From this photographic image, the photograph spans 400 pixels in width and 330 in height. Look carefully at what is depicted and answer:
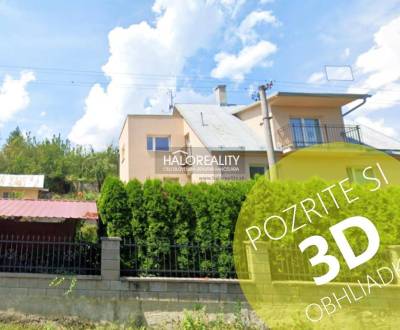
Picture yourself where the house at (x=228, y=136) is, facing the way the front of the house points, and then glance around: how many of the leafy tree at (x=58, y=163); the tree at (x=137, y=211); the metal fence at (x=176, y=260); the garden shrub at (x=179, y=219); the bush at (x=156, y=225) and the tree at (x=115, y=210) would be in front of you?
5

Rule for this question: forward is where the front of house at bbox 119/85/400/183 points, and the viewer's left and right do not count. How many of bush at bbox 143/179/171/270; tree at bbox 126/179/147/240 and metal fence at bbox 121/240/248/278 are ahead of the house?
3

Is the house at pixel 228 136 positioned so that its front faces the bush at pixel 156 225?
yes

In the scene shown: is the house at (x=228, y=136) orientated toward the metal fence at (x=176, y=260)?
yes

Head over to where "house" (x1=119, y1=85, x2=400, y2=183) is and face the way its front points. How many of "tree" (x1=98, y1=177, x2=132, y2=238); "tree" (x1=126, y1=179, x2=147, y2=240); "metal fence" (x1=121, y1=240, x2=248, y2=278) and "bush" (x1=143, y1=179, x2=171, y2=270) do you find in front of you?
4

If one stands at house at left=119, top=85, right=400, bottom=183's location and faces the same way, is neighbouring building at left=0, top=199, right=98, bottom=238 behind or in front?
in front

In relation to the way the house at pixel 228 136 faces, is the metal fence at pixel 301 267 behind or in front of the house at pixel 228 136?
in front

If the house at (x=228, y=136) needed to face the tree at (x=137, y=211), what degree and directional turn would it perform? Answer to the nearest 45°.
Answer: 0° — it already faces it

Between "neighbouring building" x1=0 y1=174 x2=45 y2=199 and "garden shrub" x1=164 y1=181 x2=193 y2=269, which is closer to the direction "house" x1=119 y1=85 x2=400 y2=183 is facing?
the garden shrub

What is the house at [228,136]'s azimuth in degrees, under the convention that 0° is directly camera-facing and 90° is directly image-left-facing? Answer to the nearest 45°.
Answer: approximately 0°

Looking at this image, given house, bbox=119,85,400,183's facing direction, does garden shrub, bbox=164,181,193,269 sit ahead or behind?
ahead

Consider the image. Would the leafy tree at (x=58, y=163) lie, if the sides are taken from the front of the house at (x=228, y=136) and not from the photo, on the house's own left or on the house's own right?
on the house's own right
